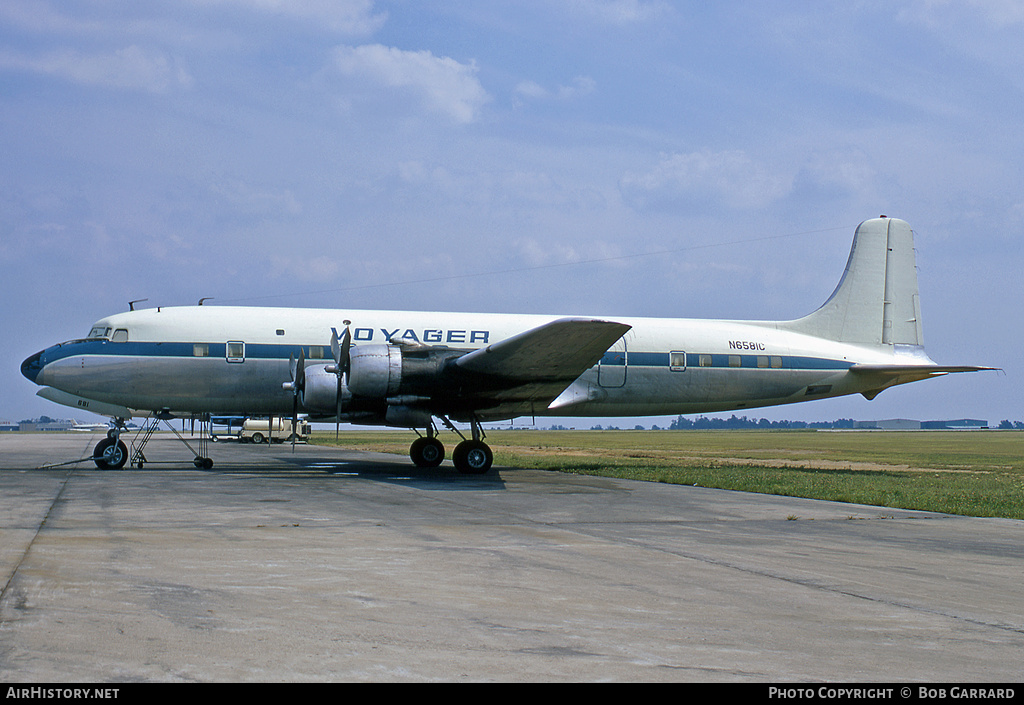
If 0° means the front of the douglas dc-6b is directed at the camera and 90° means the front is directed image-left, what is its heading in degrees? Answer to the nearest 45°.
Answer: approximately 90°
